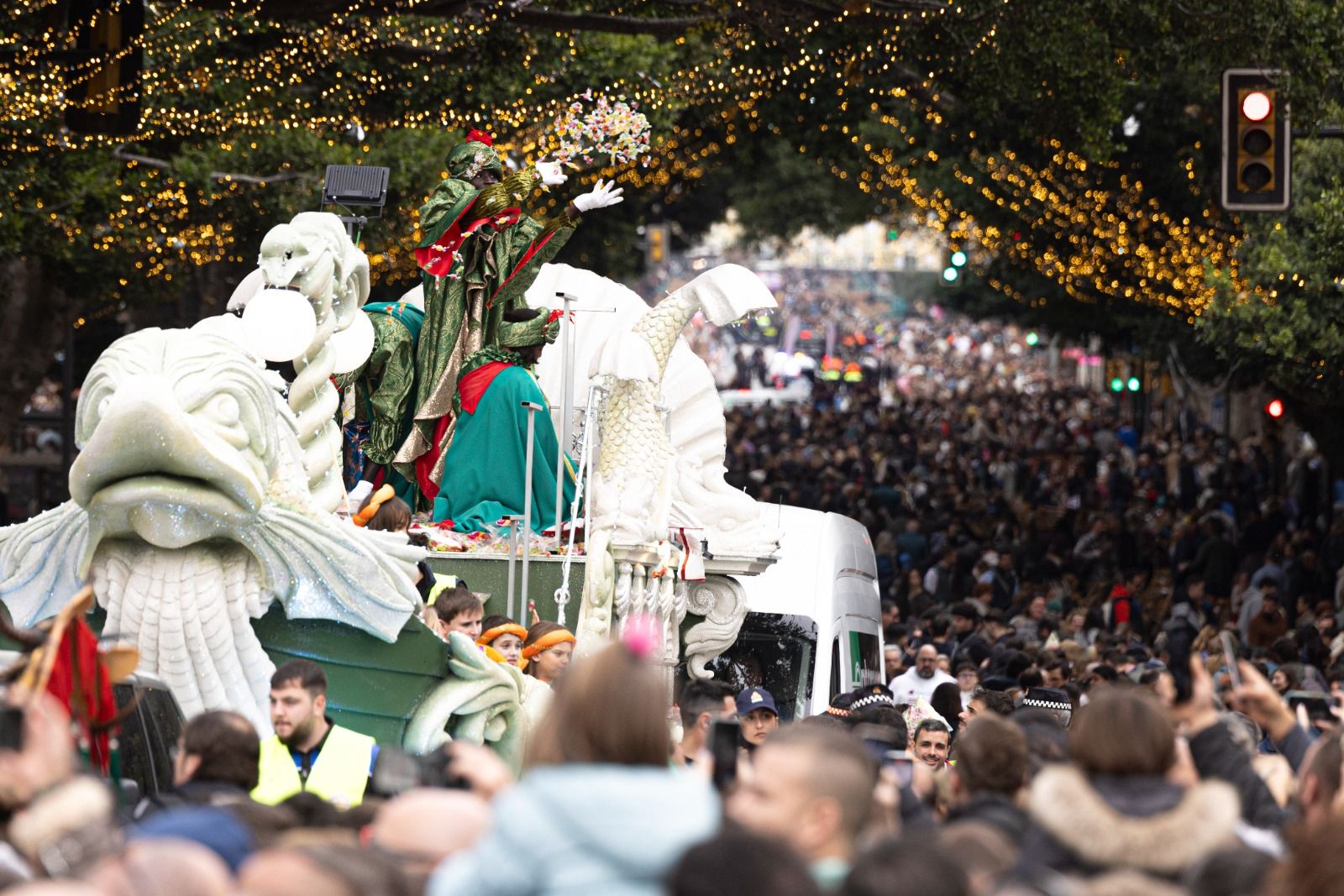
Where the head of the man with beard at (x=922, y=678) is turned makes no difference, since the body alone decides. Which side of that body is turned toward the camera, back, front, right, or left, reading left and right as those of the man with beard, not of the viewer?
front

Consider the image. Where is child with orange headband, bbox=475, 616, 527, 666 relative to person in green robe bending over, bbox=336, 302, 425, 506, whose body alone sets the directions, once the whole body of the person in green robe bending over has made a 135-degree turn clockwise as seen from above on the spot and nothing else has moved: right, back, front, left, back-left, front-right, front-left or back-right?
back-right

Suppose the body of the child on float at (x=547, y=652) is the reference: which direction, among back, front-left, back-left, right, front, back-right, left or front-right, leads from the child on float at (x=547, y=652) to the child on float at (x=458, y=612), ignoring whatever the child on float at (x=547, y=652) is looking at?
right

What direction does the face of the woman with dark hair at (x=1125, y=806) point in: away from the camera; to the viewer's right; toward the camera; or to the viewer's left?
away from the camera

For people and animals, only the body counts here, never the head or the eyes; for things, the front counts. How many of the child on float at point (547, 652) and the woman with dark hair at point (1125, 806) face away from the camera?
1

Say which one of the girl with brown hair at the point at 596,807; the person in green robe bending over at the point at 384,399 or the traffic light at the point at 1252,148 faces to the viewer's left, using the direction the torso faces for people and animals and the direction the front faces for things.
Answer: the person in green robe bending over

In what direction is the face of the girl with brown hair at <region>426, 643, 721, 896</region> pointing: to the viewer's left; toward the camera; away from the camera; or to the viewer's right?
away from the camera

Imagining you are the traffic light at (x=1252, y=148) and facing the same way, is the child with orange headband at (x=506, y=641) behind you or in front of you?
in front

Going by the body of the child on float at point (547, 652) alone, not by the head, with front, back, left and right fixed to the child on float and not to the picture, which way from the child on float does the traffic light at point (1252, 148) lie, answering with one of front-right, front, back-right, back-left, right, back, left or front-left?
left

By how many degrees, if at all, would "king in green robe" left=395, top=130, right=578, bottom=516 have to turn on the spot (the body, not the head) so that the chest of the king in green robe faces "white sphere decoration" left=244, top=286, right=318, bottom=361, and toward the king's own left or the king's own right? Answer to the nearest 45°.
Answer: approximately 45° to the king's own right

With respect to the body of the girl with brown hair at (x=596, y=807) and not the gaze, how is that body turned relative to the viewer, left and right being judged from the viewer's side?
facing away from the viewer

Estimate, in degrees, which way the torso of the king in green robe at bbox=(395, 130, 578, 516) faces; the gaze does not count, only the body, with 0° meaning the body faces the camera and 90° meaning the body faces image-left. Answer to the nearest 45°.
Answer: approximately 315°
